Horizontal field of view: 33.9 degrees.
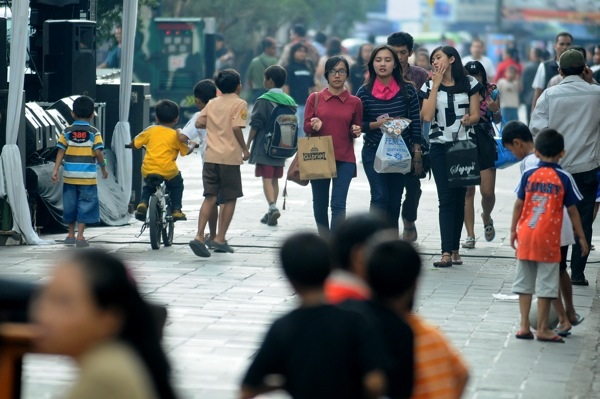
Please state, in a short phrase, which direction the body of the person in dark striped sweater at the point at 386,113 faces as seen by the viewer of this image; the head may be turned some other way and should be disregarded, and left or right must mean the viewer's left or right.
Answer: facing the viewer

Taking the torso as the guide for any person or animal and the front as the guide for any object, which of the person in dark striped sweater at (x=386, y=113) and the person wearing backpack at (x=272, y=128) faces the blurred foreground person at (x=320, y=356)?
the person in dark striped sweater

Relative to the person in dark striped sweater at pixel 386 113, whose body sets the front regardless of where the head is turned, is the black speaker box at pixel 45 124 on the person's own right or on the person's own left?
on the person's own right

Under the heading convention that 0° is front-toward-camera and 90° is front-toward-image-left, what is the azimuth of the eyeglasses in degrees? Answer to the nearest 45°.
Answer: approximately 0°

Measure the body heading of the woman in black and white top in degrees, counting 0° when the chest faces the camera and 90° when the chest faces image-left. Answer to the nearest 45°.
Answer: approximately 0°

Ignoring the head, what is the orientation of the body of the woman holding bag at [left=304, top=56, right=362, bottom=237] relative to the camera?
toward the camera

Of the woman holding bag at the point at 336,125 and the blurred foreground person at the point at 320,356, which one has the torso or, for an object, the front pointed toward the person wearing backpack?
the blurred foreground person

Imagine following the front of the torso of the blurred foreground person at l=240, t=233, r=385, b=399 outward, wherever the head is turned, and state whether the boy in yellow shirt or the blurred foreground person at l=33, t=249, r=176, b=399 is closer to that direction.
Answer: the boy in yellow shirt

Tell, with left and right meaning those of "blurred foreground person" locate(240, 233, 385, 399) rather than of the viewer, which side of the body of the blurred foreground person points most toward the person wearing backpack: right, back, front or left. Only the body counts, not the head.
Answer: front

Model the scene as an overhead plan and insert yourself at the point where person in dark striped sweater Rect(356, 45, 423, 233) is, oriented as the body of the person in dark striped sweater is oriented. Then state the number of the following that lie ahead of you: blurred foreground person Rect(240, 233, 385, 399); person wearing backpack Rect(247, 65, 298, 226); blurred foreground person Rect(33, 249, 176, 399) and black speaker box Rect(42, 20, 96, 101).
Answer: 2

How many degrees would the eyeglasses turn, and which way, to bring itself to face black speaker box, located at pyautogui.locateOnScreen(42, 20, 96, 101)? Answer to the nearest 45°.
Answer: approximately 135° to its right

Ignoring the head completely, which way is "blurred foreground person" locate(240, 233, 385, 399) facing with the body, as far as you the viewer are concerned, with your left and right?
facing away from the viewer

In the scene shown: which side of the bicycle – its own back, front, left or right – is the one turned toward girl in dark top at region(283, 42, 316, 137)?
front
